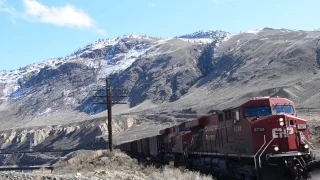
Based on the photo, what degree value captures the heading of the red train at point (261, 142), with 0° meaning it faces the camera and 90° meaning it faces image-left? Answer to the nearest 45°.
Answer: approximately 315°
